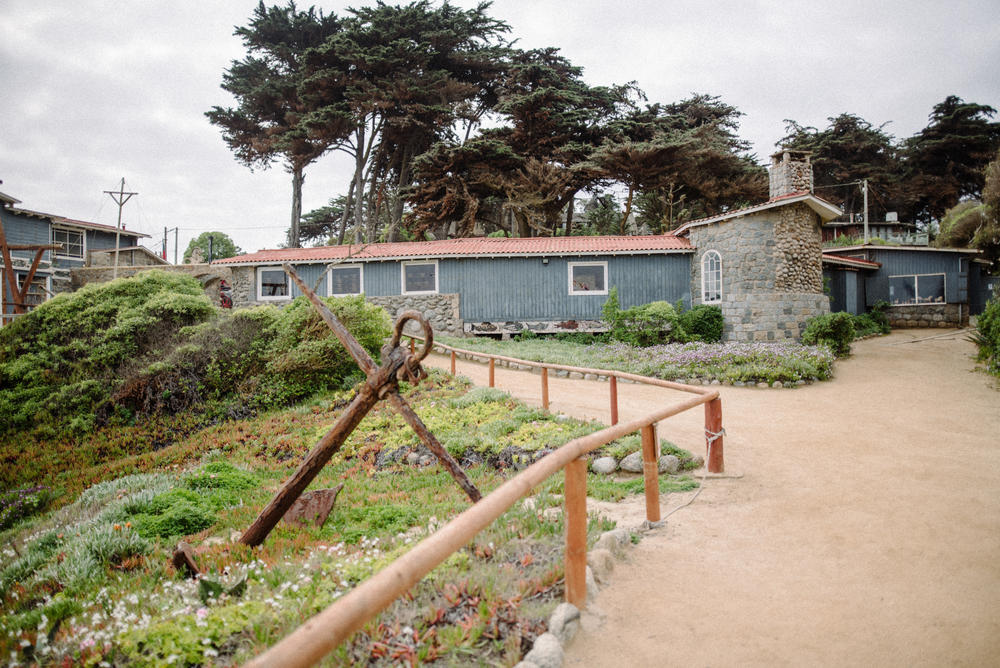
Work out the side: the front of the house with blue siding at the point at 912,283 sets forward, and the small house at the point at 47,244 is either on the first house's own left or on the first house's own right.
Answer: on the first house's own right

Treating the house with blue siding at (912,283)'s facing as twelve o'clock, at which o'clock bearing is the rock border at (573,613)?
The rock border is roughly at 12 o'clock from the house with blue siding.

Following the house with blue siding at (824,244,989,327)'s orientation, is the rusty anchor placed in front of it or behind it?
in front

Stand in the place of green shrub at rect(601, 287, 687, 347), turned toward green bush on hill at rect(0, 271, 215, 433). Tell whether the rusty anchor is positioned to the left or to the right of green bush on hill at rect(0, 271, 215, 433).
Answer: left

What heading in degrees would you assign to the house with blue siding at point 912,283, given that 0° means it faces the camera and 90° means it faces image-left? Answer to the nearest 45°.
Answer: approximately 0°

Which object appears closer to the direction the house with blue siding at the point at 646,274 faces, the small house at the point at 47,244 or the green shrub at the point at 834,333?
the green shrub

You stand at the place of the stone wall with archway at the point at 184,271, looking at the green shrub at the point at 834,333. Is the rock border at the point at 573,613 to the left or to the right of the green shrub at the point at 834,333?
right

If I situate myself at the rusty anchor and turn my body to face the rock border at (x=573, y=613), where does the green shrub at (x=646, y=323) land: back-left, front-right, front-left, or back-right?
back-left
